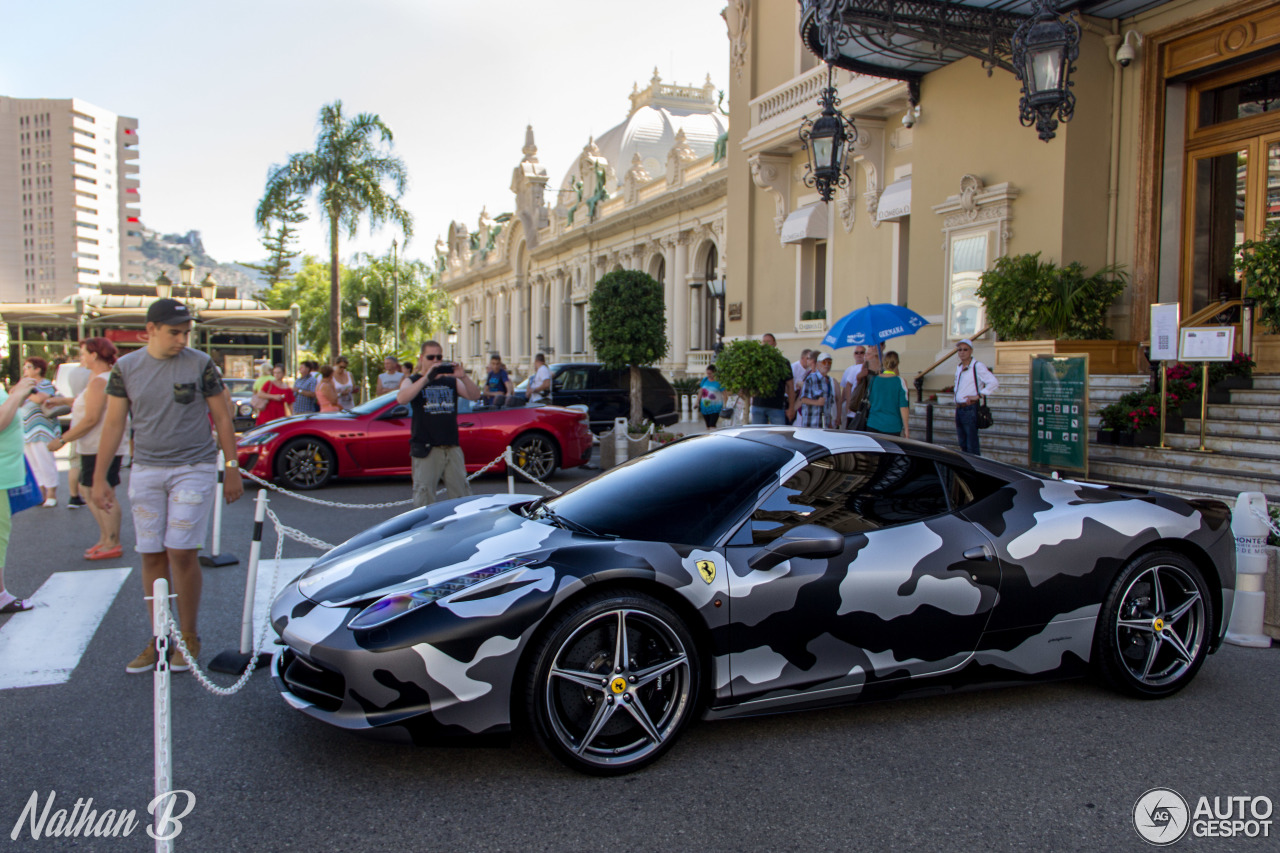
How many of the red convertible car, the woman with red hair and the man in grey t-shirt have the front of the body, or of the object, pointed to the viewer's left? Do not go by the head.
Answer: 2

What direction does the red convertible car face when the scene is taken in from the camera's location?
facing to the left of the viewer

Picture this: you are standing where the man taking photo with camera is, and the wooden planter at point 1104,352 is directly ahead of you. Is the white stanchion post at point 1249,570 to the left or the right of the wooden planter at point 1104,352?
right

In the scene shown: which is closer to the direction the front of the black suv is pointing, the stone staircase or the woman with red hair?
the woman with red hair

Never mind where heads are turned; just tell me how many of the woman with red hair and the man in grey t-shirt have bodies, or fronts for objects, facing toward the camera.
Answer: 1

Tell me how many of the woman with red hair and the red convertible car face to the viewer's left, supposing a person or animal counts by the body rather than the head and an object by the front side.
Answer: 2

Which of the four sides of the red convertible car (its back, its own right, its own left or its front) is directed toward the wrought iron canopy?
back

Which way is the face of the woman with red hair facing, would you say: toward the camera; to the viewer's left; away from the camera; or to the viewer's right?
to the viewer's left

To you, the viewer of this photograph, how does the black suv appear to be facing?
facing to the left of the viewer

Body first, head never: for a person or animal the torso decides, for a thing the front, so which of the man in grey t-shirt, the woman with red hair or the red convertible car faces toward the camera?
the man in grey t-shirt

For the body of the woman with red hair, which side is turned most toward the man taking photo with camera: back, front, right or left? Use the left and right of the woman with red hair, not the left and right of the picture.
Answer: back

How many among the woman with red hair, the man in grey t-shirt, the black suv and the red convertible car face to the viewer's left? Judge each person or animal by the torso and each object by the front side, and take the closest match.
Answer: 3

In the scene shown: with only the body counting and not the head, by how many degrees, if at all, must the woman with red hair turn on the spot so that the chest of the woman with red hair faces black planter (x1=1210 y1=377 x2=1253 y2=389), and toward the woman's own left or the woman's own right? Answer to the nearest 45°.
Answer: approximately 180°

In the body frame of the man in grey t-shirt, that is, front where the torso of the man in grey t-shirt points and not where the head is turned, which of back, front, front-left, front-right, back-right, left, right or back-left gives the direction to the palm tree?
back

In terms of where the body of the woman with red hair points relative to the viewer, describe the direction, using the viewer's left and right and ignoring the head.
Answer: facing to the left of the viewer
